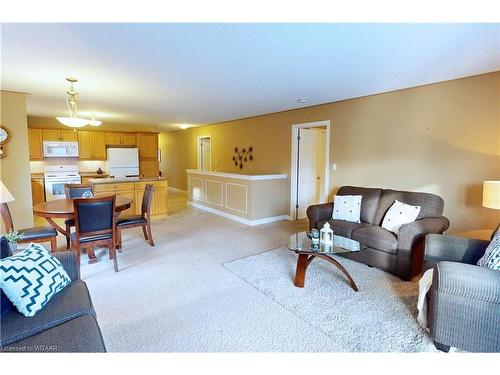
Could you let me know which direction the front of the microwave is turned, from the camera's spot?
facing the viewer

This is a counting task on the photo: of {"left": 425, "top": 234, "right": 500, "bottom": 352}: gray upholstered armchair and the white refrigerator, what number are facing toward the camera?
1

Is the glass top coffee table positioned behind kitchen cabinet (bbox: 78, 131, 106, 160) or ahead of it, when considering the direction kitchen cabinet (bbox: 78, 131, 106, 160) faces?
ahead

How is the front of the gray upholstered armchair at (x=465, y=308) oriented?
to the viewer's left

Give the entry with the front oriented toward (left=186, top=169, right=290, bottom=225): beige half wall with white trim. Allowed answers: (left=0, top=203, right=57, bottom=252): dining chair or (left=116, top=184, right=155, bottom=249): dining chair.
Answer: (left=0, top=203, right=57, bottom=252): dining chair

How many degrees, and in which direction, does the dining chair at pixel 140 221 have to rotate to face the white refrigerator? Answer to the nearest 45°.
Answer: approximately 90° to its right

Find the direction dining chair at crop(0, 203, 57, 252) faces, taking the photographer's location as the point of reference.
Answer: facing to the right of the viewer

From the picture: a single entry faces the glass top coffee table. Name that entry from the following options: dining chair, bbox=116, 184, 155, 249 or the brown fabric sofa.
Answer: the brown fabric sofa

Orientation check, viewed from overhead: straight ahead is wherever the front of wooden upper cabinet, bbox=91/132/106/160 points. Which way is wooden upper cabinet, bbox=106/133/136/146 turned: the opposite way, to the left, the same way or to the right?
the same way

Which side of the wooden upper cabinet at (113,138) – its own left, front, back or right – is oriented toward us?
front

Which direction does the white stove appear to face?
toward the camera

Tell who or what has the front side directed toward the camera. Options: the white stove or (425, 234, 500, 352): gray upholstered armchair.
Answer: the white stove

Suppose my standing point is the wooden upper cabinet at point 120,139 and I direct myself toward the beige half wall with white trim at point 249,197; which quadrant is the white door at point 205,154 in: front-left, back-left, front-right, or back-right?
front-left

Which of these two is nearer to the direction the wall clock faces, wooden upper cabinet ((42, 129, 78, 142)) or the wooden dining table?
the wooden dining table

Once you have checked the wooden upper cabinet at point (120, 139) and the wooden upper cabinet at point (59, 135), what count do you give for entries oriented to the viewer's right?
0
